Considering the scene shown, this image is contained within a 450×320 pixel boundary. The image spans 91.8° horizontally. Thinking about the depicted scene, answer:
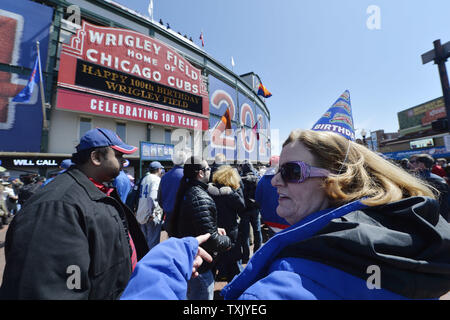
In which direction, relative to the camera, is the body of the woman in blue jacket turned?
to the viewer's left

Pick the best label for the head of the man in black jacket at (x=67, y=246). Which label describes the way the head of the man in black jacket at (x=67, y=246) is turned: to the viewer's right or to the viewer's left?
to the viewer's right

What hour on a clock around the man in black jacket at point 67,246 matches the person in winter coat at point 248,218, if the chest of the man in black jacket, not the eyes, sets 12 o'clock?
The person in winter coat is roughly at 11 o'clock from the man in black jacket.

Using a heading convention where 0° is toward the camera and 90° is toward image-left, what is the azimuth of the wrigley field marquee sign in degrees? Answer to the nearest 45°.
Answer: approximately 315°

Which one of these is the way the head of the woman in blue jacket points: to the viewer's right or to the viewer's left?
to the viewer's left

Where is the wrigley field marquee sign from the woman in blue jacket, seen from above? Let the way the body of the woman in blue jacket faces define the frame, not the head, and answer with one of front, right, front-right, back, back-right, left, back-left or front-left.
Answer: front-right

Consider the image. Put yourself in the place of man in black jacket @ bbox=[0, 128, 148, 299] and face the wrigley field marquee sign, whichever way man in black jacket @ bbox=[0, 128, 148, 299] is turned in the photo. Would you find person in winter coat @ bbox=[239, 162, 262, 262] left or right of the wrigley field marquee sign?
right

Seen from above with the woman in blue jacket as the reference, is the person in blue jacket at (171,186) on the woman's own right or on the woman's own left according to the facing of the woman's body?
on the woman's own right

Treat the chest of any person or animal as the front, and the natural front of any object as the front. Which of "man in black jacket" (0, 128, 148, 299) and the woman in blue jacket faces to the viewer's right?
the man in black jacket

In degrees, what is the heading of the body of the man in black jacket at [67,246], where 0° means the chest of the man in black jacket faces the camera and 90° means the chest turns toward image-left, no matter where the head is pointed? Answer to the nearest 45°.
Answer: approximately 270°

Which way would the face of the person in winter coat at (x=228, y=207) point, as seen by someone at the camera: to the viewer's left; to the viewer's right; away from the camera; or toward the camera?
away from the camera
